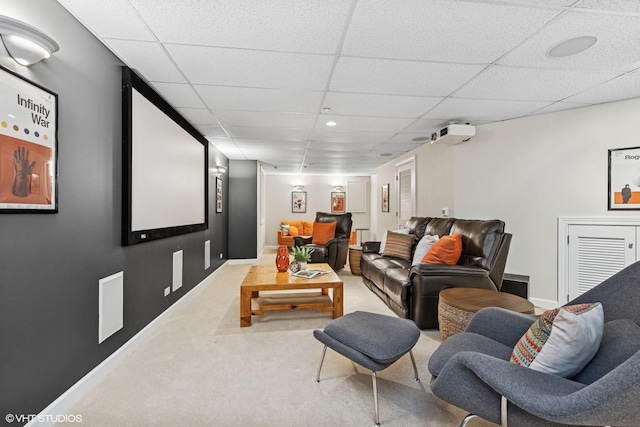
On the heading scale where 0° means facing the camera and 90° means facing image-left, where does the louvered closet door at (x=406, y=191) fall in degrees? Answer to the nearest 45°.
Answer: approximately 45°

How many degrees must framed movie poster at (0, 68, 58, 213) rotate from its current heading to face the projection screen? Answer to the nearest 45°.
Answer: approximately 90° to its left

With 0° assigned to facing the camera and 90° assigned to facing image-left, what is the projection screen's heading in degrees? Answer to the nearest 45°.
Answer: approximately 315°

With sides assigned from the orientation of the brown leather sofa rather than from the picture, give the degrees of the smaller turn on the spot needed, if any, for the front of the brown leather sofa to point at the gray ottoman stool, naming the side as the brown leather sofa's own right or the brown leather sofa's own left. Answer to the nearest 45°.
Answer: approximately 45° to the brown leather sofa's own left

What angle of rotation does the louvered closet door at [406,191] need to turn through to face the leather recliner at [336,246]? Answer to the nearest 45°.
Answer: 0° — it already faces it

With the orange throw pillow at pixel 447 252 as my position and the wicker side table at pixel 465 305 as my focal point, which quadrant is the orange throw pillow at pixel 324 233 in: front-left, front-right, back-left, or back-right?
back-right

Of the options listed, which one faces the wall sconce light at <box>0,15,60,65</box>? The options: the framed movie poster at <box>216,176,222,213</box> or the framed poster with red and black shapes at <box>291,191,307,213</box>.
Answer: the framed poster with red and black shapes

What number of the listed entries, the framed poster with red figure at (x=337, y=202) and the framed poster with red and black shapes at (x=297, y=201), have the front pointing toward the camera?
2

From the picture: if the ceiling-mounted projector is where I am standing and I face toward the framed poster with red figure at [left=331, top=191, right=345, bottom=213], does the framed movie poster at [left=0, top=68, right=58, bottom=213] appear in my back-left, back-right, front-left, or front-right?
back-left

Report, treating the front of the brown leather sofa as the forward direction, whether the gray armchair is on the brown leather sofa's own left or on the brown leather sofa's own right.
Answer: on the brown leather sofa's own left

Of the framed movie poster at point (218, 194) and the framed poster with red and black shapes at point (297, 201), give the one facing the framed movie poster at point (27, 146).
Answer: the framed poster with red and black shapes
